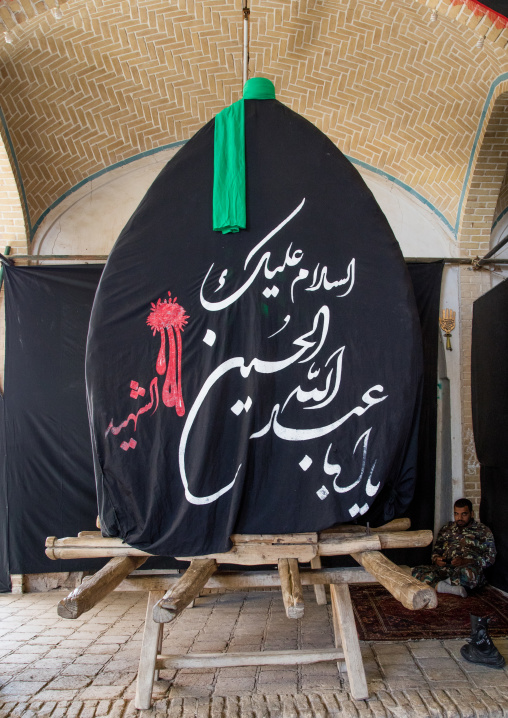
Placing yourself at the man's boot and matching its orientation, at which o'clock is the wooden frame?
The wooden frame is roughly at 3 o'clock from the man's boot.

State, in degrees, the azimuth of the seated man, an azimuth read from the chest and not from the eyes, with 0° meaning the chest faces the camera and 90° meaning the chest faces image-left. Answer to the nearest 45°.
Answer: approximately 45°

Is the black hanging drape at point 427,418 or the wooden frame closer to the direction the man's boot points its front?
the wooden frame

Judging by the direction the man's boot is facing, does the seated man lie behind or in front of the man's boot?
behind

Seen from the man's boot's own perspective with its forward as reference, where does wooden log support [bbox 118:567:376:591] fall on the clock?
The wooden log support is roughly at 3 o'clock from the man's boot.
